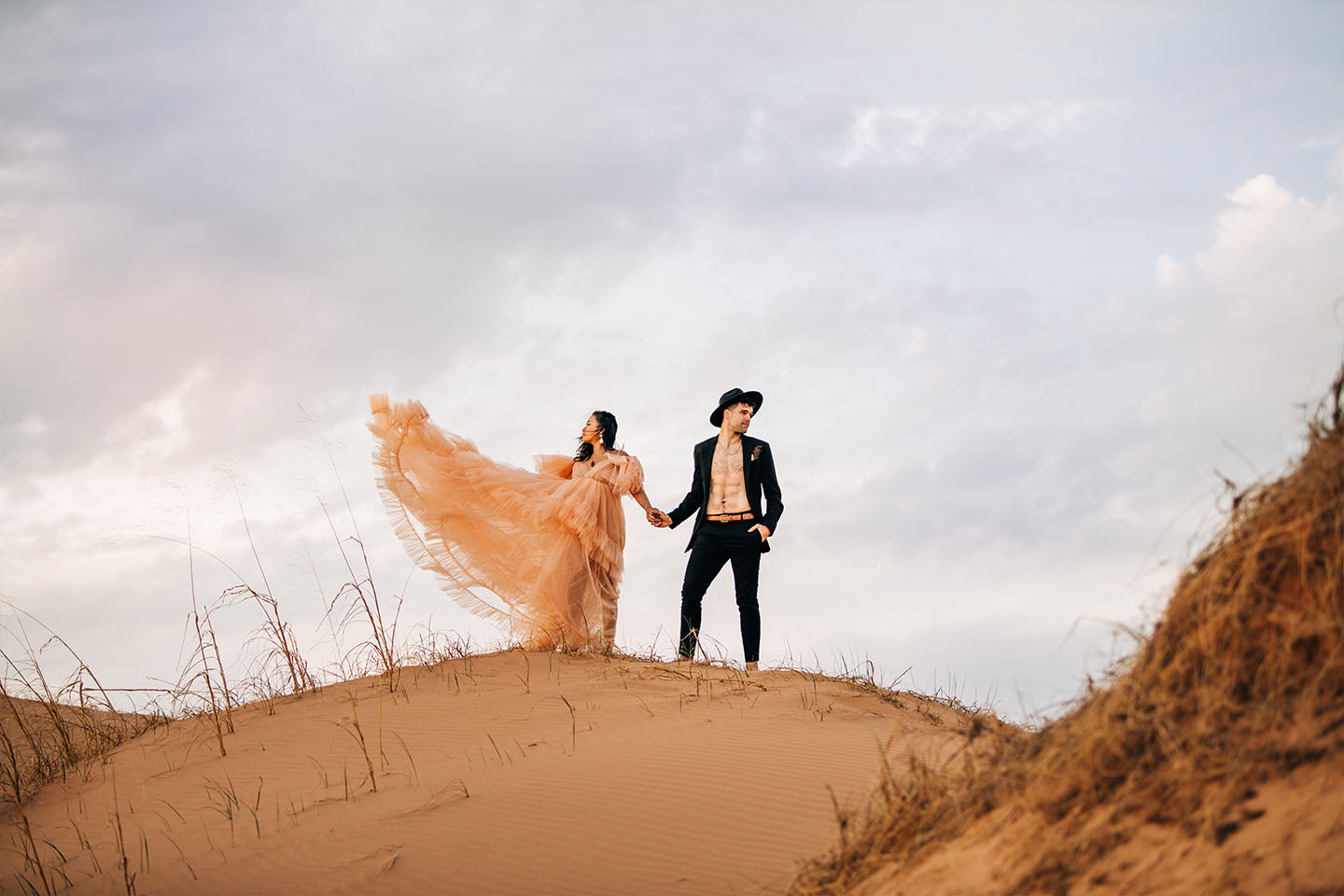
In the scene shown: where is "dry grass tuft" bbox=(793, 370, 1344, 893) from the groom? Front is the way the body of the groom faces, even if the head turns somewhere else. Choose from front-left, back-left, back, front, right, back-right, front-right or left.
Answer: front

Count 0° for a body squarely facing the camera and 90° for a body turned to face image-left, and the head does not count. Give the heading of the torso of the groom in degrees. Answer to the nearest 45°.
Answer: approximately 0°
